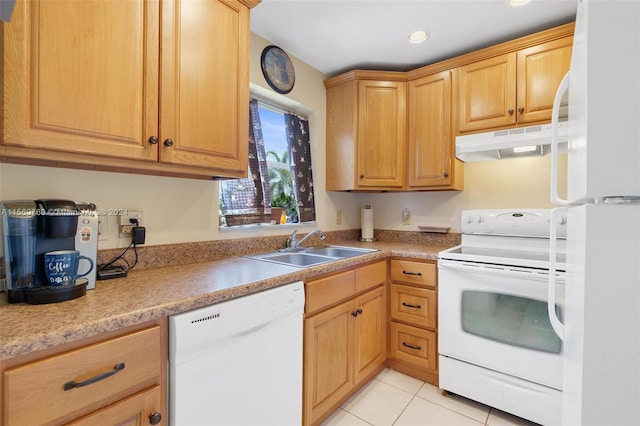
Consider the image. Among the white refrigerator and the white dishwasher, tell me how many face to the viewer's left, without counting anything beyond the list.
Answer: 1

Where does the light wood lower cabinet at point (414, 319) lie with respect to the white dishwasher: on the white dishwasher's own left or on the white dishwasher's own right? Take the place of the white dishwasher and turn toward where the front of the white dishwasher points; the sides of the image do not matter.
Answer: on the white dishwasher's own left

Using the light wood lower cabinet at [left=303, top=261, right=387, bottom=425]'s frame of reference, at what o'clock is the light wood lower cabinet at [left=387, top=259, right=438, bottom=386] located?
the light wood lower cabinet at [left=387, top=259, right=438, bottom=386] is roughly at 9 o'clock from the light wood lower cabinet at [left=303, top=261, right=387, bottom=425].

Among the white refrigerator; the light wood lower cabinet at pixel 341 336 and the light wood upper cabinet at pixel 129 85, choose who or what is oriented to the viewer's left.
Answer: the white refrigerator

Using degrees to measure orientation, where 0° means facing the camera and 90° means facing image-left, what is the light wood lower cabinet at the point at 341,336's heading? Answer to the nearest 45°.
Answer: approximately 315°

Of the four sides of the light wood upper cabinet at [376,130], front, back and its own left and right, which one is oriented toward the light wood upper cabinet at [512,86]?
left

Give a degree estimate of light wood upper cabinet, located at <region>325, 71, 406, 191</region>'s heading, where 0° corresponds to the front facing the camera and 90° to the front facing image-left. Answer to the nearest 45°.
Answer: approximately 0°

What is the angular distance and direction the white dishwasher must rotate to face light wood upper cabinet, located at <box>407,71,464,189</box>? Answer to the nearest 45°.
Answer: approximately 90° to its left

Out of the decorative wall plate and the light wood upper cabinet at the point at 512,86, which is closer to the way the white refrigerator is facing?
the decorative wall plate
